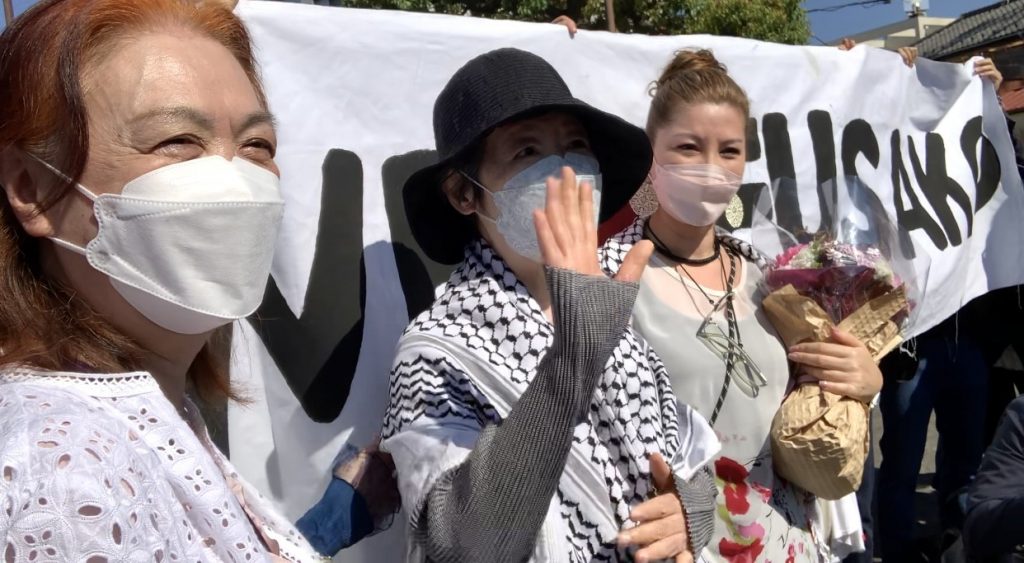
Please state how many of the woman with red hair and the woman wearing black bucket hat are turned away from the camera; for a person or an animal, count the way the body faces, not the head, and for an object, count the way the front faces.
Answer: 0

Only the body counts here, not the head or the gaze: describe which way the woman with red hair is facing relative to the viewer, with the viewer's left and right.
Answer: facing the viewer and to the right of the viewer

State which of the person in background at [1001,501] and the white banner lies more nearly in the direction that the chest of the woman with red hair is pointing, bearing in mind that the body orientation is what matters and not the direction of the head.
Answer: the person in background

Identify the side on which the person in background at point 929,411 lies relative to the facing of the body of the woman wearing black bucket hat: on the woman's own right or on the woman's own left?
on the woman's own left

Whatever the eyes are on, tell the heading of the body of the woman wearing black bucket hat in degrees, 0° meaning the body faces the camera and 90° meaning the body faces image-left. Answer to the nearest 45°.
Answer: approximately 315°

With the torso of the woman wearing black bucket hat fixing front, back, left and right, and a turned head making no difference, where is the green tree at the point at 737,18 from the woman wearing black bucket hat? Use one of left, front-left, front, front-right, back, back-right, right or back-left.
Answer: back-left

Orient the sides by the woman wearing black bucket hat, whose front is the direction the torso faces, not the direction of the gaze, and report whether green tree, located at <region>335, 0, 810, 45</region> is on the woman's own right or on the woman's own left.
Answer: on the woman's own left
